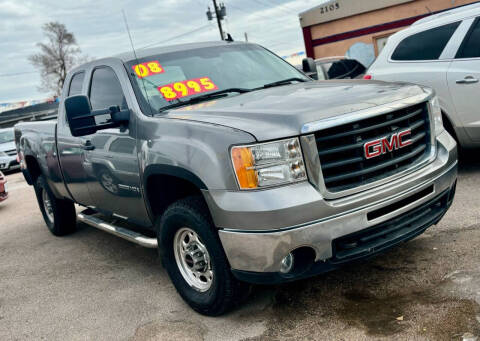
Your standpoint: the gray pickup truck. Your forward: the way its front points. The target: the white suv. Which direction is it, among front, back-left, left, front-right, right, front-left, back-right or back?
left

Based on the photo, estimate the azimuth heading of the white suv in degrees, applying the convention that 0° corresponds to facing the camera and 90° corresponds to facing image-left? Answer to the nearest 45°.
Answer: approximately 270°

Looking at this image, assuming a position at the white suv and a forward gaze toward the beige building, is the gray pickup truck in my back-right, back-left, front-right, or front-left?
back-left

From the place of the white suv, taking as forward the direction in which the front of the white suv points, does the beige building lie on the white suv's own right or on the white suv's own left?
on the white suv's own left

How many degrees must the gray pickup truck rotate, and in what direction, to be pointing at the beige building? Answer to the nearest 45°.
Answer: approximately 135° to its left
